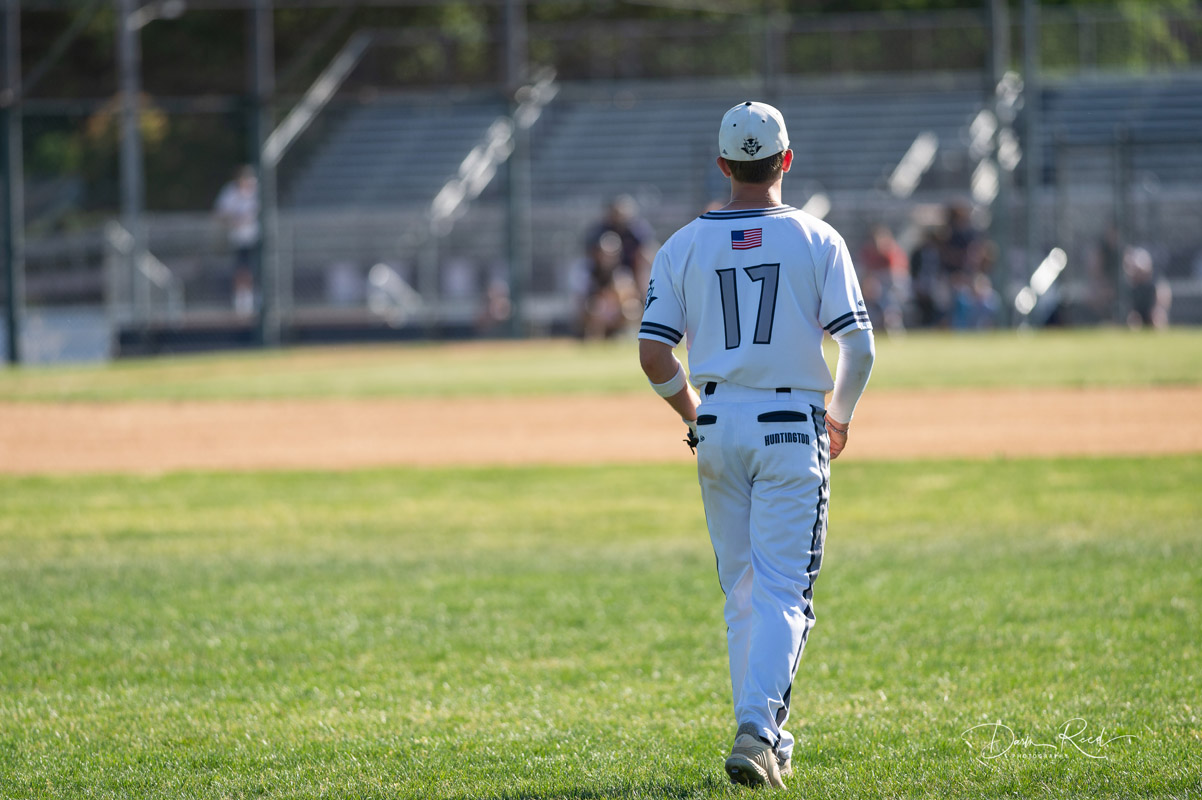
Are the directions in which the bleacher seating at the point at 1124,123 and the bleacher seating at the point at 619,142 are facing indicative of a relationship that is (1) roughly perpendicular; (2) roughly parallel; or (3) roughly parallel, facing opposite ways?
roughly parallel

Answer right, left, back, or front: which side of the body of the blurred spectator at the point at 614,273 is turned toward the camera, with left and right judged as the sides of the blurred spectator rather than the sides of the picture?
front

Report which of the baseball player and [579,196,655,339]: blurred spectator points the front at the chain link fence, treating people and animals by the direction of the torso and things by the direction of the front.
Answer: the baseball player

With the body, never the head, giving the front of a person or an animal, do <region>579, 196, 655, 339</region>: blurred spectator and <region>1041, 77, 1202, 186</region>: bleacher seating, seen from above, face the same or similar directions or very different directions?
same or similar directions

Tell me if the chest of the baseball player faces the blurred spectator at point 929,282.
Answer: yes

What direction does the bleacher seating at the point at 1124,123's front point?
toward the camera

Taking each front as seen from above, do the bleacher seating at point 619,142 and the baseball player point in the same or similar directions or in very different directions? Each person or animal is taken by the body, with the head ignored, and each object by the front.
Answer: very different directions

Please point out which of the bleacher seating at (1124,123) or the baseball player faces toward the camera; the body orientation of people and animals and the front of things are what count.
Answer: the bleacher seating

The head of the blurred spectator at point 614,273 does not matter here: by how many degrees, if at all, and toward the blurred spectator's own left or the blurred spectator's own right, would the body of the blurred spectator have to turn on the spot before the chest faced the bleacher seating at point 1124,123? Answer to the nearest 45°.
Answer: approximately 135° to the blurred spectator's own left

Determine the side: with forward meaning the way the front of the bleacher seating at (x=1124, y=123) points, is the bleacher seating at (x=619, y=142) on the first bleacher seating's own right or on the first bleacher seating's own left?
on the first bleacher seating's own right

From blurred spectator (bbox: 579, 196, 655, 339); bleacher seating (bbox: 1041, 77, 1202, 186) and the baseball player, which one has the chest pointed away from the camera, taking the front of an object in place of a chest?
the baseball player

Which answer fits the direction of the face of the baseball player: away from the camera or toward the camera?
away from the camera

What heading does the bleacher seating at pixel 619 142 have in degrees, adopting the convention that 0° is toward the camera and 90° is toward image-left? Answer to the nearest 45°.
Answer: approximately 0°

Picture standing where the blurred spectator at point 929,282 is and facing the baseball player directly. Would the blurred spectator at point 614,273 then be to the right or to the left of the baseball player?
right

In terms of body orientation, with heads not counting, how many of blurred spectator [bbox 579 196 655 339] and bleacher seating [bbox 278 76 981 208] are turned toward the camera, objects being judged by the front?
2

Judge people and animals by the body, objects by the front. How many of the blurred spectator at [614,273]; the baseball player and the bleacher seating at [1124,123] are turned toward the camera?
2

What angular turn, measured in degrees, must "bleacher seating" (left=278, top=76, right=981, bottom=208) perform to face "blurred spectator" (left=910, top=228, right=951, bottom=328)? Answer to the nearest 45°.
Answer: approximately 45° to its left

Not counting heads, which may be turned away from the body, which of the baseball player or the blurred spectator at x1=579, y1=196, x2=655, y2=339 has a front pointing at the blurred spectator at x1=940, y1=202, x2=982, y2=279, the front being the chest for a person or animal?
the baseball player
